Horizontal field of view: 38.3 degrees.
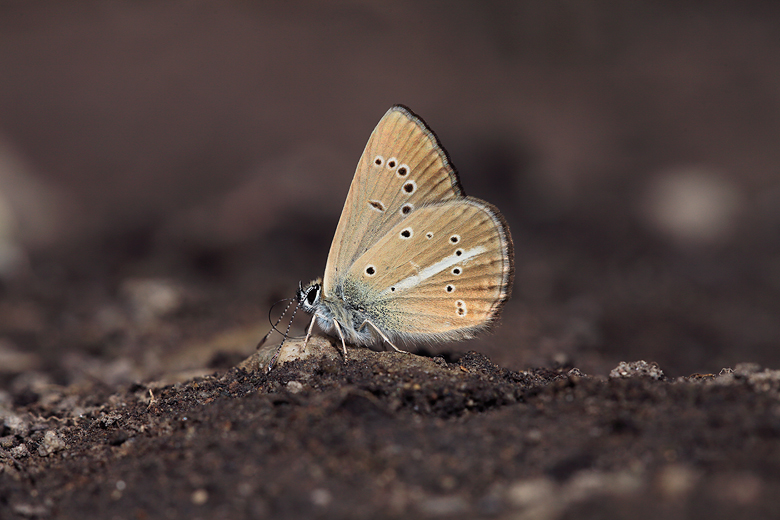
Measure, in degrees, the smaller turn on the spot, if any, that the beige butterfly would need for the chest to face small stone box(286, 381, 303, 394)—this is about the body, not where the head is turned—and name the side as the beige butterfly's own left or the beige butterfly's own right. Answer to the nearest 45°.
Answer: approximately 45° to the beige butterfly's own left

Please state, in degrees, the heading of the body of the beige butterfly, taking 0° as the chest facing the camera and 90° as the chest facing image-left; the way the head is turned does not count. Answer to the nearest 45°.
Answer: approximately 90°

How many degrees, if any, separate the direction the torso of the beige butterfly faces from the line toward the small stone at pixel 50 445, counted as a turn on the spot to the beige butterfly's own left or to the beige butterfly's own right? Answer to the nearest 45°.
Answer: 0° — it already faces it

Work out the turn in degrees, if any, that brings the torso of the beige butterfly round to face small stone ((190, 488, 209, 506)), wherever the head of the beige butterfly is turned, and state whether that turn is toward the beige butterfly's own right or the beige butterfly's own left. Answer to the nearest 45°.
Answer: approximately 45° to the beige butterfly's own left

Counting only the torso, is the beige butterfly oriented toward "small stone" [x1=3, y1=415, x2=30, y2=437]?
yes
